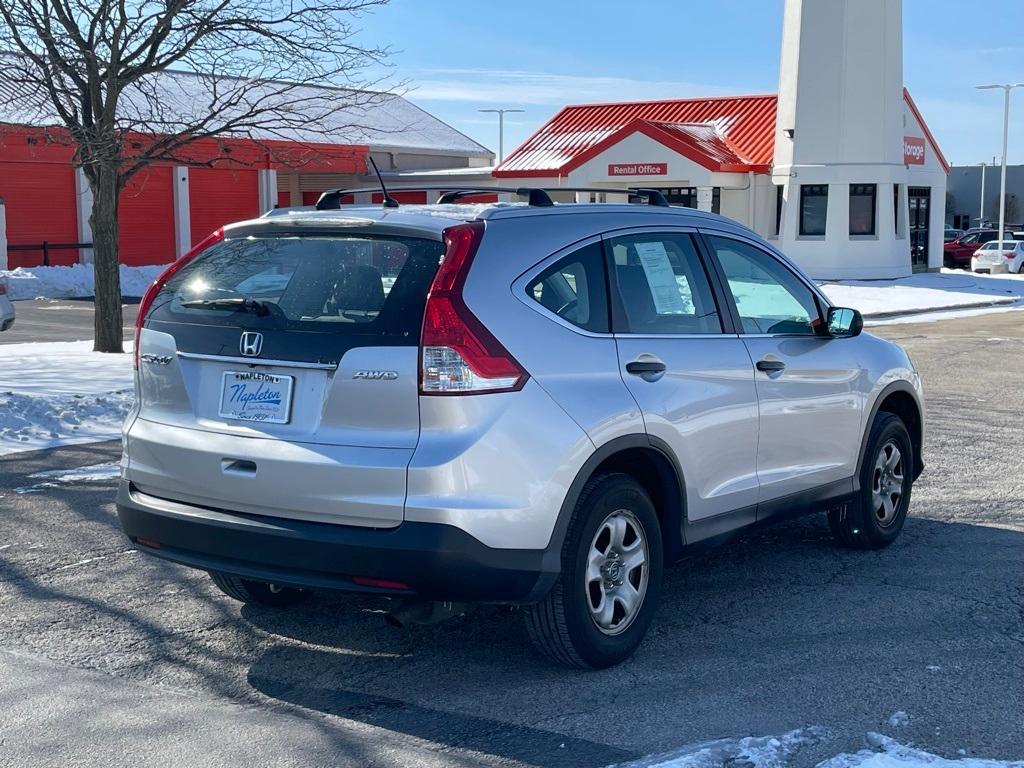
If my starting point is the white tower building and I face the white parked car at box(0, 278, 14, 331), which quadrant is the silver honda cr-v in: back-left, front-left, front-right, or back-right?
front-left

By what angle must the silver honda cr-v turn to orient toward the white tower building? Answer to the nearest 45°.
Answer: approximately 45° to its left

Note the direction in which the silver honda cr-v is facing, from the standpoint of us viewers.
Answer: facing away from the viewer and to the right of the viewer

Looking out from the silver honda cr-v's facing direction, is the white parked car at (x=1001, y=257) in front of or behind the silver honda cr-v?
in front

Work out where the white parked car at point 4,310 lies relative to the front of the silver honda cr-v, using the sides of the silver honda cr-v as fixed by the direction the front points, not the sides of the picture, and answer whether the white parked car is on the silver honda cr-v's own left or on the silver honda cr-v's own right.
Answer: on the silver honda cr-v's own left

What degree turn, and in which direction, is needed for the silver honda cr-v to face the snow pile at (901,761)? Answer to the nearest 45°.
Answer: approximately 90° to its right

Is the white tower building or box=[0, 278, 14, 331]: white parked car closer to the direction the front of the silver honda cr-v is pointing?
the white tower building

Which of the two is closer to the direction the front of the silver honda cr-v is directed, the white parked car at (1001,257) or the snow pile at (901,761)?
the white parked car
